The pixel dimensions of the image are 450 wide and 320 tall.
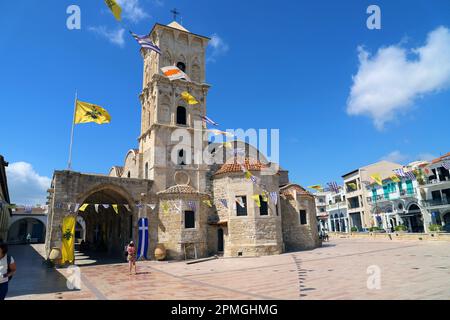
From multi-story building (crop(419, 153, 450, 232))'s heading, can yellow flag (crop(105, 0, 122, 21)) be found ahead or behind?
ahead

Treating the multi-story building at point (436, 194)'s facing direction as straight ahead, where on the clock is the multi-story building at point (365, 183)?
the multi-story building at point (365, 183) is roughly at 3 o'clock from the multi-story building at point (436, 194).

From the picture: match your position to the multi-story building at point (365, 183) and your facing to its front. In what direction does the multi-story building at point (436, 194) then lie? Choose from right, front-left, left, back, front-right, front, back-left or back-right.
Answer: left

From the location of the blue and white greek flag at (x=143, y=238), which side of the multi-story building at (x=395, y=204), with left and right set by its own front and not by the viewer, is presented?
front

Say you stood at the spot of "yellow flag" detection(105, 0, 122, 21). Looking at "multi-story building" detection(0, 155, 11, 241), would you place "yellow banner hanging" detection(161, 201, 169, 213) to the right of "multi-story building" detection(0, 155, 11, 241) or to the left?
right

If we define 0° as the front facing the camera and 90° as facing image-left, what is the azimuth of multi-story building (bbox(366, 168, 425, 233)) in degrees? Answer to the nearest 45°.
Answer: approximately 45°

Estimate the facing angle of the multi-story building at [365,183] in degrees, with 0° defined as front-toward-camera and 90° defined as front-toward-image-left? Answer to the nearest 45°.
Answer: approximately 45°

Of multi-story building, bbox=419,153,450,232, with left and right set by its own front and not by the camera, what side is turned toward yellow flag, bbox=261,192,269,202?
front

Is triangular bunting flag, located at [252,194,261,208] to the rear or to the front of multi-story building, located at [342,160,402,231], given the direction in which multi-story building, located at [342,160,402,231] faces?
to the front

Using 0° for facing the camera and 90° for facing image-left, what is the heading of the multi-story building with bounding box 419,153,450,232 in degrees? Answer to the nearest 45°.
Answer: approximately 45°

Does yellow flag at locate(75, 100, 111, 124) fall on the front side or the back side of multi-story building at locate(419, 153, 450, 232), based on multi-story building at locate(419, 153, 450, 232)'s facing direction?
on the front side

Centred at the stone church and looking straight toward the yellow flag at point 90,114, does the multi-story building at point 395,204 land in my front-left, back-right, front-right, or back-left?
back-left
